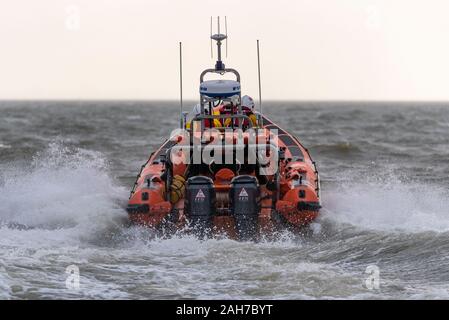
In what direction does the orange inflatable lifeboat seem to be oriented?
away from the camera
